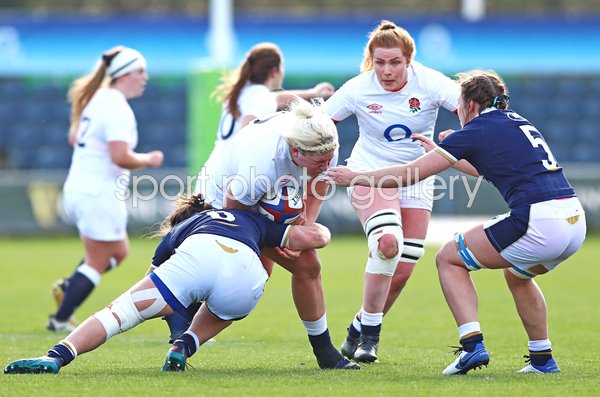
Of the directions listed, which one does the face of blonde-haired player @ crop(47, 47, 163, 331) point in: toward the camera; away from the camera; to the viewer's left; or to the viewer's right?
to the viewer's right

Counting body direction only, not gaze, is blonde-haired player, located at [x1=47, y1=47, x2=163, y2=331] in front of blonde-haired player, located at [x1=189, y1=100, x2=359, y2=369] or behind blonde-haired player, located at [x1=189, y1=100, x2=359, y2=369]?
behind

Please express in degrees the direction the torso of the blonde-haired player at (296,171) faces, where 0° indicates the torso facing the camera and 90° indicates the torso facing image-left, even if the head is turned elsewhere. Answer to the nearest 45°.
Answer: approximately 315°

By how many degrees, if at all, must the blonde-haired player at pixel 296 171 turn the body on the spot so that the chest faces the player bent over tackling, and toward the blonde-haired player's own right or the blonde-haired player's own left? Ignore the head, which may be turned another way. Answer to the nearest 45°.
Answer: approximately 90° to the blonde-haired player's own right
